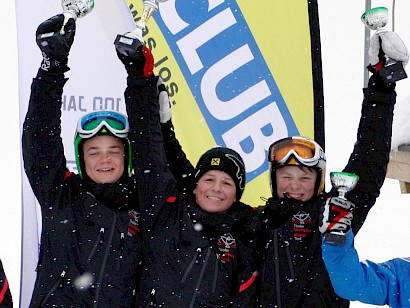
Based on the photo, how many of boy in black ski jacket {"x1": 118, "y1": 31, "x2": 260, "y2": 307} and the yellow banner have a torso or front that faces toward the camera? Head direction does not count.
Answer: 2

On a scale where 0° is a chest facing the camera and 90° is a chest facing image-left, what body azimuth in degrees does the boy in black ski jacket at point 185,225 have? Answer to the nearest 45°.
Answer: approximately 0°

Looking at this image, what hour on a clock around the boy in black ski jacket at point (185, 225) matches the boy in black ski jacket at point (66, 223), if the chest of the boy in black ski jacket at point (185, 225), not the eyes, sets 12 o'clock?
the boy in black ski jacket at point (66, 223) is roughly at 3 o'clock from the boy in black ski jacket at point (185, 225).

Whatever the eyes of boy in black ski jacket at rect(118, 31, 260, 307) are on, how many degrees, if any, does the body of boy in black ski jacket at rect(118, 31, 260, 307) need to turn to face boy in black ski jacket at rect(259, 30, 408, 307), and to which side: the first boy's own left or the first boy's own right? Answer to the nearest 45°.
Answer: approximately 90° to the first boy's own left

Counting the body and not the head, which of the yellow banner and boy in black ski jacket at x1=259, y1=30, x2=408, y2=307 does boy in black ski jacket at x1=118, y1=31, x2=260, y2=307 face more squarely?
the boy in black ski jacket

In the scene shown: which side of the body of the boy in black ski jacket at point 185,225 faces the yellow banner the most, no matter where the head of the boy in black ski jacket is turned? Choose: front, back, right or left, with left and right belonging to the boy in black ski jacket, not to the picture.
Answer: back

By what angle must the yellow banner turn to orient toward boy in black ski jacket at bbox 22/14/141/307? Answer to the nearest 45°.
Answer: approximately 45° to its right

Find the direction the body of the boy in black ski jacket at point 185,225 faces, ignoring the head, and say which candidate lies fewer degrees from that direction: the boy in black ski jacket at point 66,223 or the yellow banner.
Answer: the boy in black ski jacket
